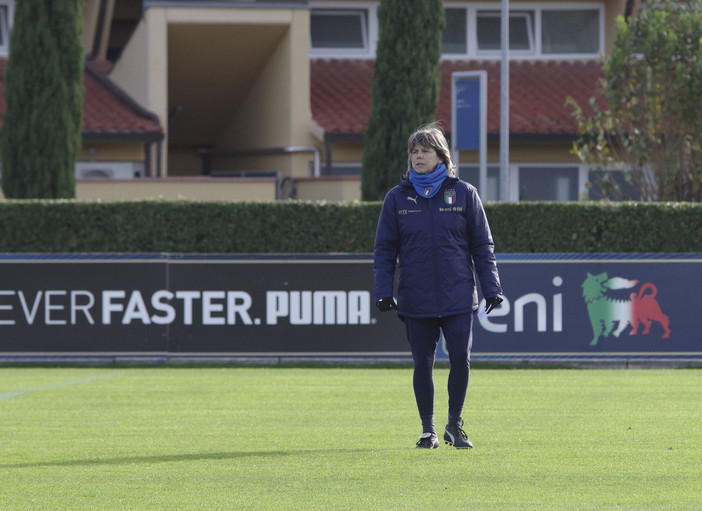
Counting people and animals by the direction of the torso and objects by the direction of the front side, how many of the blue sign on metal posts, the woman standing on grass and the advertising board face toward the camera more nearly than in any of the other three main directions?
3

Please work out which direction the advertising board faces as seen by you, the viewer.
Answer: facing the viewer

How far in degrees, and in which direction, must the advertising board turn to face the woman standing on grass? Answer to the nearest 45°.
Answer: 0° — it already faces them

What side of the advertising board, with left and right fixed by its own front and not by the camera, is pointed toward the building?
back

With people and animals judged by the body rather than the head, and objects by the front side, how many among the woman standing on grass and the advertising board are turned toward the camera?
2

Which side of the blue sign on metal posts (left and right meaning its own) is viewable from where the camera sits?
front

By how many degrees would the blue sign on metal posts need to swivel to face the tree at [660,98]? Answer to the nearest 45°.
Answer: approximately 135° to its left

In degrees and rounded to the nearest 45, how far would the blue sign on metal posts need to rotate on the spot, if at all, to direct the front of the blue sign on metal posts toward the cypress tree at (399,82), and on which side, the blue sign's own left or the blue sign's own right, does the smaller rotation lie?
approximately 135° to the blue sign's own right

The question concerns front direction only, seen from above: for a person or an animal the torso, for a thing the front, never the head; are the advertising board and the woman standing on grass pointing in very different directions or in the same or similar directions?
same or similar directions

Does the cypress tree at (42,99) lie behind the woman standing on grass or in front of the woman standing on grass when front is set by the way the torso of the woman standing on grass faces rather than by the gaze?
behind

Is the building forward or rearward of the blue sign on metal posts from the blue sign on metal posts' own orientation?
rearward

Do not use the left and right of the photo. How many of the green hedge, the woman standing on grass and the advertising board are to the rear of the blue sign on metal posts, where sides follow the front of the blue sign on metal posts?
0

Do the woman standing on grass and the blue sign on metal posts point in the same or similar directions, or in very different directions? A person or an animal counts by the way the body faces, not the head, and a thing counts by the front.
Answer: same or similar directions

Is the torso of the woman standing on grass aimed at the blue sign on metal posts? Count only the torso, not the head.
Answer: no

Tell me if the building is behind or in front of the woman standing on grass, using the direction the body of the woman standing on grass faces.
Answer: behind

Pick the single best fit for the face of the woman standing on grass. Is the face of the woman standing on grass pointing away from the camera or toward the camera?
toward the camera
